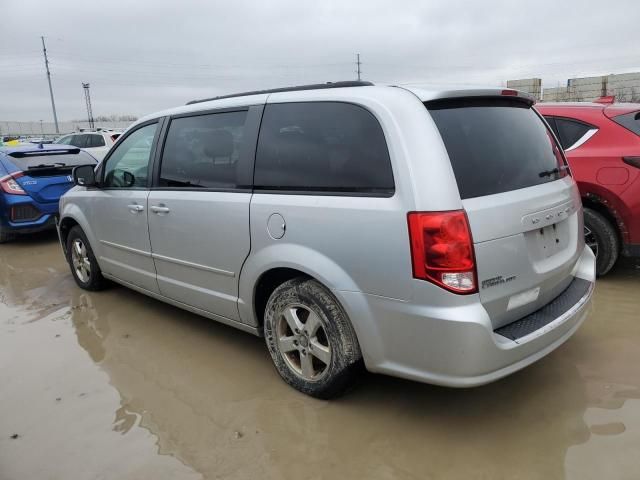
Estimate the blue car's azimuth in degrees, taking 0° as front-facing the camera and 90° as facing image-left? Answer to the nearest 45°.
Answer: approximately 135°

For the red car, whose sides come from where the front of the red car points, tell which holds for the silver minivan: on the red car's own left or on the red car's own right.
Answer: on the red car's own left

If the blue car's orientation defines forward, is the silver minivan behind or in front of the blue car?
behind

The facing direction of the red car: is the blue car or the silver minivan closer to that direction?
the blue car

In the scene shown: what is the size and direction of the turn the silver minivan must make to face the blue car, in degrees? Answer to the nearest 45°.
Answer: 0° — it already faces it

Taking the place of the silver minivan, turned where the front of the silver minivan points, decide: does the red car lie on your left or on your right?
on your right

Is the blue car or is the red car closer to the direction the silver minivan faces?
the blue car

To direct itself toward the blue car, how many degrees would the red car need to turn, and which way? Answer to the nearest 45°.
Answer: approximately 45° to its left

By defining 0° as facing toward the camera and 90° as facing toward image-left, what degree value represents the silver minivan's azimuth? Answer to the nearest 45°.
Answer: approximately 135°

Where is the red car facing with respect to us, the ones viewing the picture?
facing away from the viewer and to the left of the viewer

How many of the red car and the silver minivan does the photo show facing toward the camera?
0

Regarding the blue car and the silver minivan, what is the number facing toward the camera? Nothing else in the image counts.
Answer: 0
